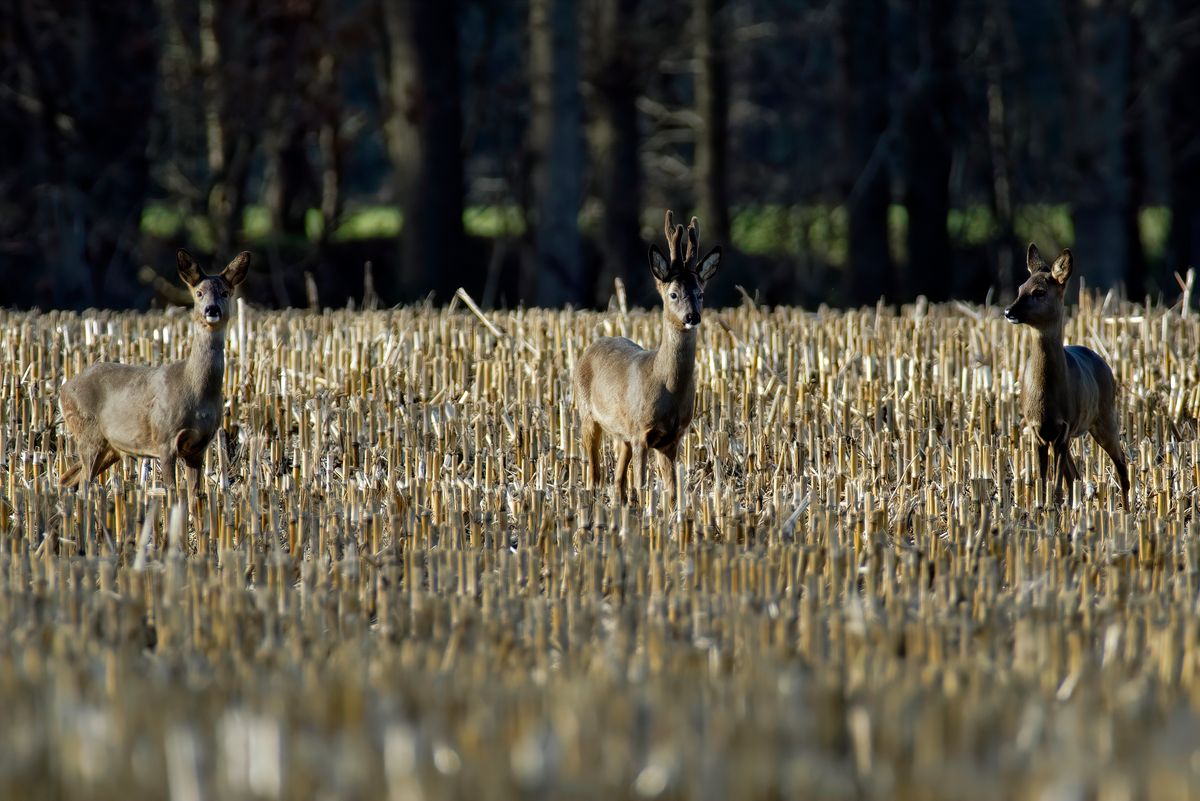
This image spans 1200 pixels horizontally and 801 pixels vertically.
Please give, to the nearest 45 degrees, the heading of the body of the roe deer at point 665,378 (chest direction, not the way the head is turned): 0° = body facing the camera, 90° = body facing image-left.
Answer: approximately 315°

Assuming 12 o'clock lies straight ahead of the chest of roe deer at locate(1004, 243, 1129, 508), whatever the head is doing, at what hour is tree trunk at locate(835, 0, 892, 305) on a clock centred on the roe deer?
The tree trunk is roughly at 4 o'clock from the roe deer.

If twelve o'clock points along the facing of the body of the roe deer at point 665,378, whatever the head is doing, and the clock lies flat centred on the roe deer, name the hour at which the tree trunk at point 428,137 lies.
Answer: The tree trunk is roughly at 7 o'clock from the roe deer.

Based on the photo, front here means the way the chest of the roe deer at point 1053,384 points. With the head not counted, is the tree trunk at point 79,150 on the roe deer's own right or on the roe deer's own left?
on the roe deer's own right

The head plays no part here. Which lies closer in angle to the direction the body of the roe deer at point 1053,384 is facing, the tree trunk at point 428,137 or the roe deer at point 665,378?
the roe deer

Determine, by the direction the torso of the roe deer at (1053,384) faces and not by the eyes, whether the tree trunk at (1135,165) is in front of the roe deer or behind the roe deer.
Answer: behind

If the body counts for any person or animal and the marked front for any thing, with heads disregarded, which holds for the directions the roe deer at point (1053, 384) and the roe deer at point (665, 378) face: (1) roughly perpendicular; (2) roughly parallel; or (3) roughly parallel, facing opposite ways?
roughly perpendicular

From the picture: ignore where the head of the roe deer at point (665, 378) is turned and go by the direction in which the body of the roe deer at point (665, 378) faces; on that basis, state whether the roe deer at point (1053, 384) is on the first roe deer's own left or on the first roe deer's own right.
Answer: on the first roe deer's own left

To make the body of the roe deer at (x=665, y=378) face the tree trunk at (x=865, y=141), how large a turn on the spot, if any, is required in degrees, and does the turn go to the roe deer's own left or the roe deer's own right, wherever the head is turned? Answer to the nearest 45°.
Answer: approximately 135° to the roe deer's own left

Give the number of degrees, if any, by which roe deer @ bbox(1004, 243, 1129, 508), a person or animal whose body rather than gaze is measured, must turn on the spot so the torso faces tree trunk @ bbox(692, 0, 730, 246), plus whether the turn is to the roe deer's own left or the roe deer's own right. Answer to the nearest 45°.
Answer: approximately 135° to the roe deer's own right
